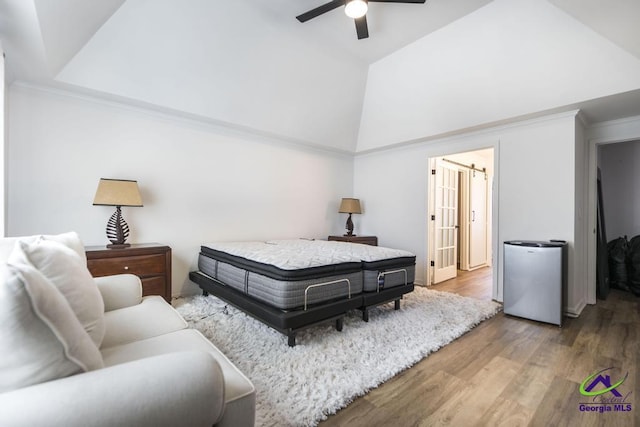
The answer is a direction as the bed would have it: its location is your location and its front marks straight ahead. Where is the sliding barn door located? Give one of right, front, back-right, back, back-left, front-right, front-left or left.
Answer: left

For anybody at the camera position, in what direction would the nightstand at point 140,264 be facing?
facing the viewer

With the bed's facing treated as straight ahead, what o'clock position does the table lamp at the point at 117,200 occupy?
The table lamp is roughly at 5 o'clock from the bed.

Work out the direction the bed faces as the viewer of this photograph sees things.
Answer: facing the viewer and to the right of the viewer

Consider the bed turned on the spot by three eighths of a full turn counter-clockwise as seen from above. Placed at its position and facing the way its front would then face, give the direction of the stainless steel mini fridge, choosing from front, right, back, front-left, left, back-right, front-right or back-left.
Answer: right

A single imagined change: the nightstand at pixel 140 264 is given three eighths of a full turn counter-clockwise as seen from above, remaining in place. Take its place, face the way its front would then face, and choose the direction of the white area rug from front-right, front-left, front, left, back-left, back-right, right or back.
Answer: right

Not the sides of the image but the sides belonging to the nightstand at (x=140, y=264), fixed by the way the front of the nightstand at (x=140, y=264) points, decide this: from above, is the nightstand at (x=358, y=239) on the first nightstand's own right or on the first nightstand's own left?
on the first nightstand's own left

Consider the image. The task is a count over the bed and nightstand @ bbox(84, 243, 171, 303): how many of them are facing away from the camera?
0

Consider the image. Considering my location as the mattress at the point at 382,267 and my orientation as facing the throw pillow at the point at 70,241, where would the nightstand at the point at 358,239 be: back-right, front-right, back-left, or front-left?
back-right
